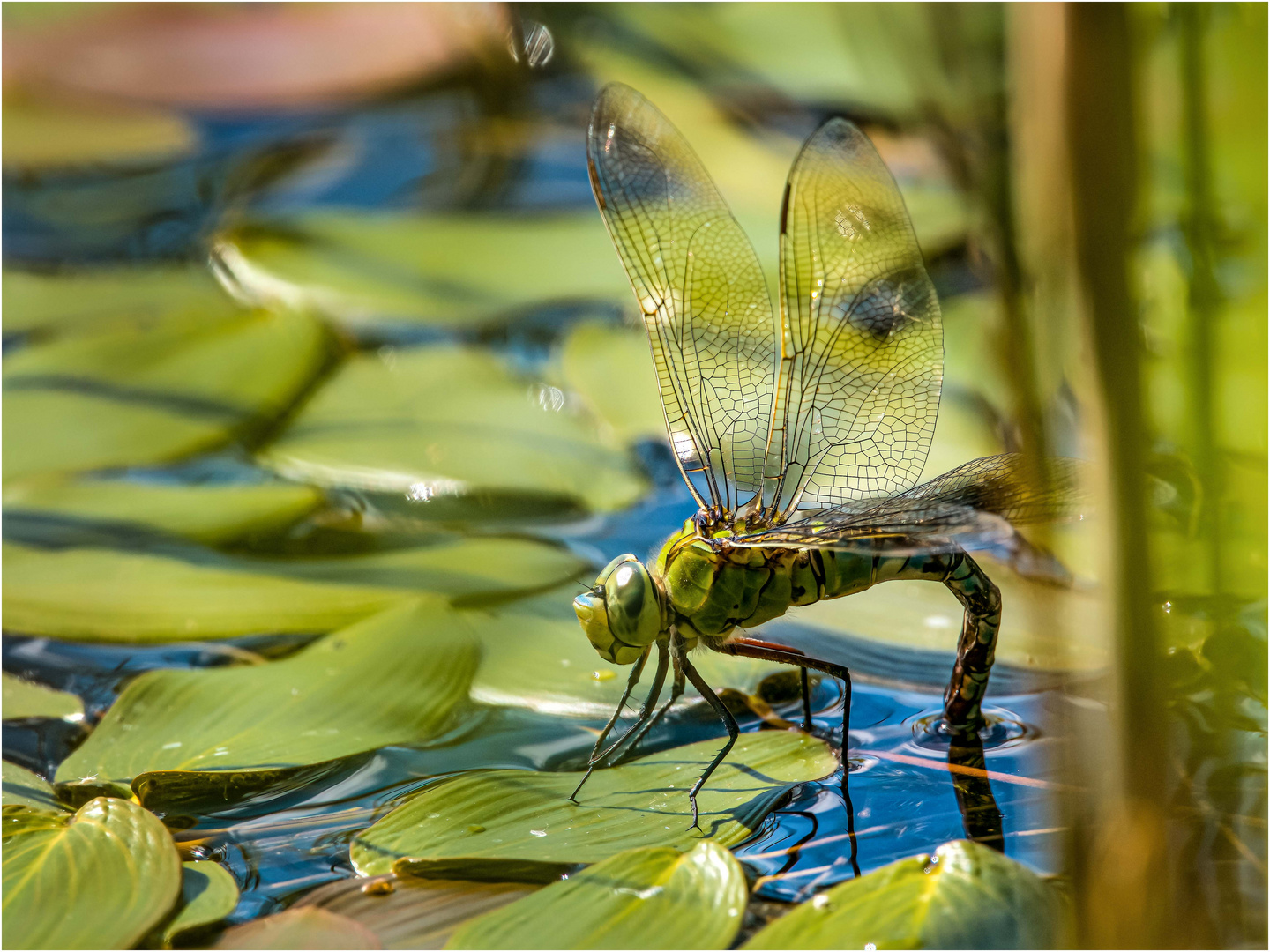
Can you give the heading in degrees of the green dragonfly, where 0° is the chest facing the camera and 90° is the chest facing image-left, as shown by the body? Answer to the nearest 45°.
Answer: approximately 90°

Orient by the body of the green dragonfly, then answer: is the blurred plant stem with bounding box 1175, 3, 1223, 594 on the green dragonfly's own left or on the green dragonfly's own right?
on the green dragonfly's own left

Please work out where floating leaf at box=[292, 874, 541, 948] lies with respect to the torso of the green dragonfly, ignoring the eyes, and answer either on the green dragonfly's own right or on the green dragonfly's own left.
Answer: on the green dragonfly's own left

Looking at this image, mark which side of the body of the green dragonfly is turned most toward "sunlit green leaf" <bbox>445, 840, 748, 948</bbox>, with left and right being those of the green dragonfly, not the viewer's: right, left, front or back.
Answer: left

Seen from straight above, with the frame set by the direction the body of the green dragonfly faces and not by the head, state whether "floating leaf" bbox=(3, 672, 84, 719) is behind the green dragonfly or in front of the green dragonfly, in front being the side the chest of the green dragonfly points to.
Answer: in front

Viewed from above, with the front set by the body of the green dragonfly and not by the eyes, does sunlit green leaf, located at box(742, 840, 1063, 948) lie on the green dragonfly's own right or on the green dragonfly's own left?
on the green dragonfly's own left

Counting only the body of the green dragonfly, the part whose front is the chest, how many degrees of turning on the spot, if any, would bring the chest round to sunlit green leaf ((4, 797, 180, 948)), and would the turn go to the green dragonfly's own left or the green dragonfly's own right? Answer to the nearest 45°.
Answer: approximately 45° to the green dragonfly's own left
